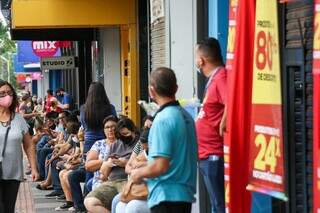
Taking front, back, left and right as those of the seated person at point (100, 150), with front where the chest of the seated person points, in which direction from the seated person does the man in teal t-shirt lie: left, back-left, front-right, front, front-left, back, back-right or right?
front-left

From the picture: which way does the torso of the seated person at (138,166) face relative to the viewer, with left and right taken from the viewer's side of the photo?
facing the viewer and to the left of the viewer

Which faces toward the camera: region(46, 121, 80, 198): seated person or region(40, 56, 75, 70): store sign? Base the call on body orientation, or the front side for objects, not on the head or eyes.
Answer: the store sign

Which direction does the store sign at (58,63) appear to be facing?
toward the camera

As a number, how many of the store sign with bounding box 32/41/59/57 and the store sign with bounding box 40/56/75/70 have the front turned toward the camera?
2

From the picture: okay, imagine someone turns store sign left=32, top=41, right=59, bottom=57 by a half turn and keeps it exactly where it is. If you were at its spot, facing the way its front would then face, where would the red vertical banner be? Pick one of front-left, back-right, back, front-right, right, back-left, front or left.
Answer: back

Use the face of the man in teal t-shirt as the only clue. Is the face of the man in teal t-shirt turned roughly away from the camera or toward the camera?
away from the camera

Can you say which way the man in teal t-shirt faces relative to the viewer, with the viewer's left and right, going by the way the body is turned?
facing away from the viewer and to the left of the viewer

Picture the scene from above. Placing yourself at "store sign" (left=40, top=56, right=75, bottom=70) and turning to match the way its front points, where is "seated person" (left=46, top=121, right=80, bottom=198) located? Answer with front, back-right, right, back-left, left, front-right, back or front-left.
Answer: front

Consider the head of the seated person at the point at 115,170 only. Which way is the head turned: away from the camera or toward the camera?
toward the camera

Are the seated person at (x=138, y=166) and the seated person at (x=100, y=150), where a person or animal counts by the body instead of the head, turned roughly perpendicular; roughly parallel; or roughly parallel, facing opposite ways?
roughly parallel

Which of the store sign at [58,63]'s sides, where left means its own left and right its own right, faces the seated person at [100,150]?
front

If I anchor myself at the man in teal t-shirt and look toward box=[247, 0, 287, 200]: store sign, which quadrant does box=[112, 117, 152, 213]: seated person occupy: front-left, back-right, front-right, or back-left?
back-left

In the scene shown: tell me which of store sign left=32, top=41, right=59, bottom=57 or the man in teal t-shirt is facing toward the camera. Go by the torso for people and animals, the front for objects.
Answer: the store sign
